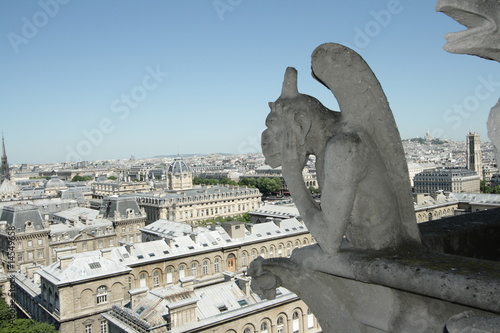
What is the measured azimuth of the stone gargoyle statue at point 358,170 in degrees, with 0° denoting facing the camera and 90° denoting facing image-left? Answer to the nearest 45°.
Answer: approximately 90°

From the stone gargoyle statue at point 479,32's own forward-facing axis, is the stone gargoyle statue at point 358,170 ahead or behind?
ahead

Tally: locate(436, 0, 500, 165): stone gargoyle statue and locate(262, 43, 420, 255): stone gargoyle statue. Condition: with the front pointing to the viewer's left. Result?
2

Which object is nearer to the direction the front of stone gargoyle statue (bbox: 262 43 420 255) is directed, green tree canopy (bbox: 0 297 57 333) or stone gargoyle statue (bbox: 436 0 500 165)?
the green tree canopy

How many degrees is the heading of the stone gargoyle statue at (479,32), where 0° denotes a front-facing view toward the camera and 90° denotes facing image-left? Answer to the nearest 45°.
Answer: approximately 90°

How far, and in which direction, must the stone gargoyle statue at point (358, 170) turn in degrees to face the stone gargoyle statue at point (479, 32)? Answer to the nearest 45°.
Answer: approximately 135° to its left
